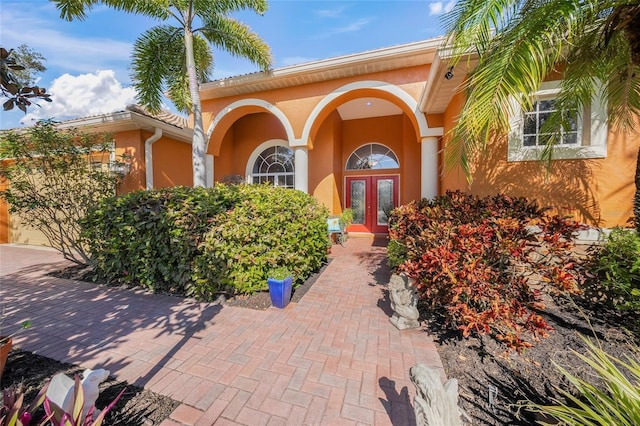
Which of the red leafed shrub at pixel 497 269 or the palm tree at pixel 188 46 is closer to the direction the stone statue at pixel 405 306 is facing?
the palm tree

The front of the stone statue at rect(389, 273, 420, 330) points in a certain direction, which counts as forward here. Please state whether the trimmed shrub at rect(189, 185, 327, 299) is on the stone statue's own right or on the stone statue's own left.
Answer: on the stone statue's own right

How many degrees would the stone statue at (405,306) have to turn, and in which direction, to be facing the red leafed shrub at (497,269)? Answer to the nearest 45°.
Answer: approximately 135° to its left

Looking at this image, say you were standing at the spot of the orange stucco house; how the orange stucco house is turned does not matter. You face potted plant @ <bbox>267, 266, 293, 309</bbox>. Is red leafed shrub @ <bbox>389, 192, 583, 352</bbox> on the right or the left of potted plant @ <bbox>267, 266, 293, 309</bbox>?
left

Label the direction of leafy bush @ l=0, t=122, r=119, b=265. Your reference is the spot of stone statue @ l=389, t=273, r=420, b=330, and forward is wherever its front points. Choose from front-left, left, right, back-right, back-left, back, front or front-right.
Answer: front-right

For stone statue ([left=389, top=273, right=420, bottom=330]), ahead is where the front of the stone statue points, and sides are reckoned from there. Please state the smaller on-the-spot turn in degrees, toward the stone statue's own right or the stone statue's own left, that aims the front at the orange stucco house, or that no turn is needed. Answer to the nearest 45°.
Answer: approximately 135° to the stone statue's own right

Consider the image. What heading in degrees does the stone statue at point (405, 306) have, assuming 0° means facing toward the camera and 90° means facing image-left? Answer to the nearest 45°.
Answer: approximately 45°

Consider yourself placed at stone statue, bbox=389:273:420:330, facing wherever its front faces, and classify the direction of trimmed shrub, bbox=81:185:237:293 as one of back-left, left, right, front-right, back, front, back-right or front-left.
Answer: front-right
